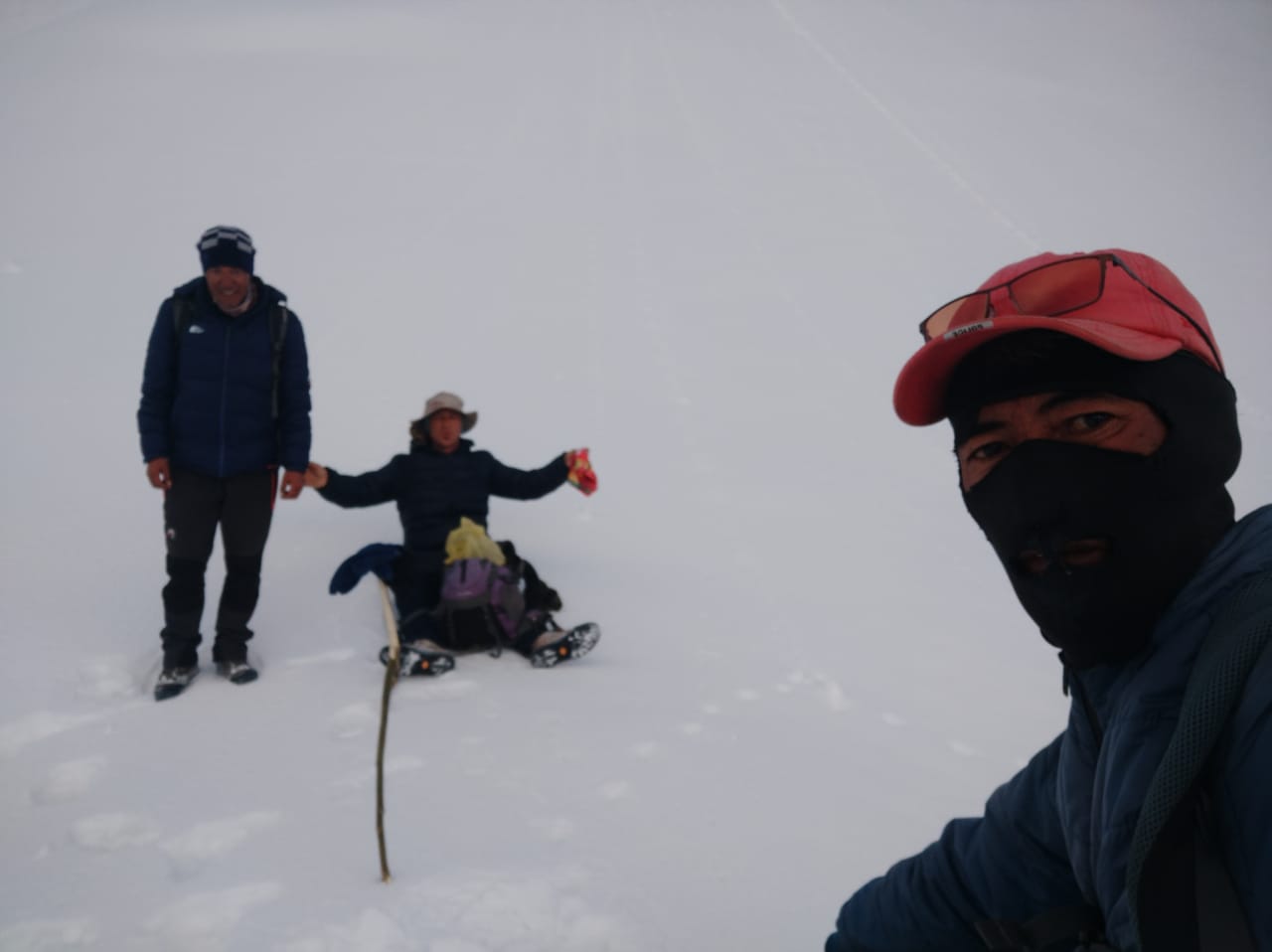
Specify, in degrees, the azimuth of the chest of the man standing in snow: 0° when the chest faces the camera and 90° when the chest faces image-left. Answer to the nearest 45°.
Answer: approximately 0°

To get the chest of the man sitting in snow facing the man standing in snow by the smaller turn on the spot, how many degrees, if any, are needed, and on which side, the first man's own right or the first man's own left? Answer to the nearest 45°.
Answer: approximately 45° to the first man's own right

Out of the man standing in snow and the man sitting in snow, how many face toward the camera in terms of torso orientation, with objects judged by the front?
2

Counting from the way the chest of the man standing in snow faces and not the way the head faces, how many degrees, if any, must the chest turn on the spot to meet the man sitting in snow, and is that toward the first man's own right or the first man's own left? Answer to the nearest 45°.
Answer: approximately 135° to the first man's own left
